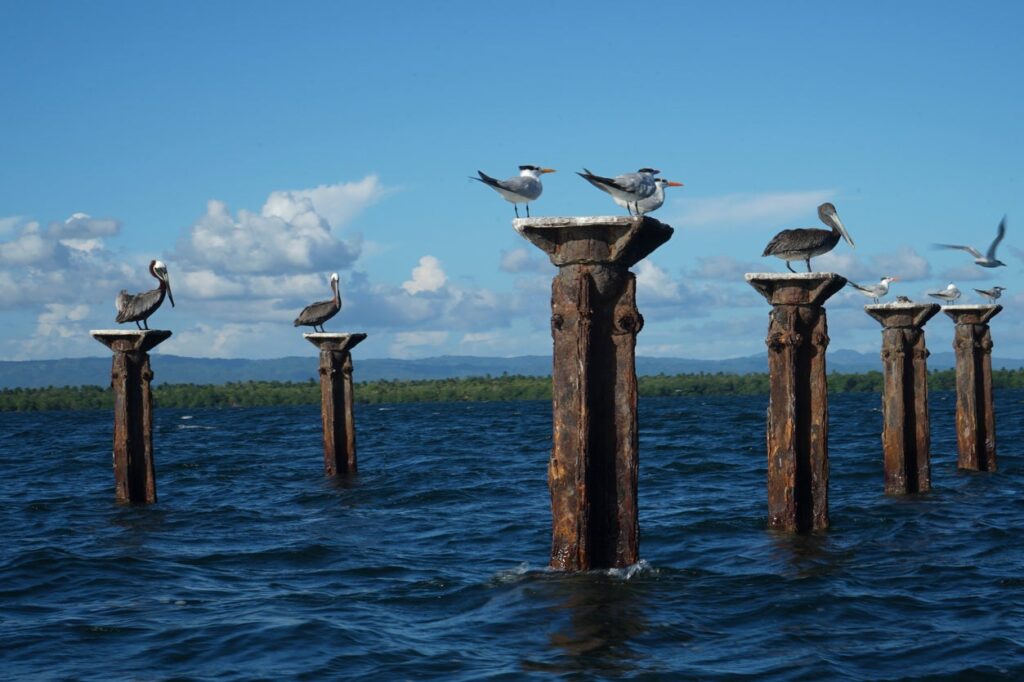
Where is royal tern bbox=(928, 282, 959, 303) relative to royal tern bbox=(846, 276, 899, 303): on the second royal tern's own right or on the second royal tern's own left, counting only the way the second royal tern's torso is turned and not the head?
on the second royal tern's own left

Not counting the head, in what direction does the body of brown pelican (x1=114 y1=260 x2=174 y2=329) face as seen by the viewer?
to the viewer's right

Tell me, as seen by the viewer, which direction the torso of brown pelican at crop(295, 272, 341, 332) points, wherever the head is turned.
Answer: to the viewer's right

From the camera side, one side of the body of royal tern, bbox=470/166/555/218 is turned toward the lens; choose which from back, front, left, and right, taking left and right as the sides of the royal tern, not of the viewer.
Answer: right

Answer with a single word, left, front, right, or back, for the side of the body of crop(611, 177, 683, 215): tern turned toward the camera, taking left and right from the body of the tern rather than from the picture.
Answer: right

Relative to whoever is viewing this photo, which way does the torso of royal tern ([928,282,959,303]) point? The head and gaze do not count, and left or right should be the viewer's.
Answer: facing to the right of the viewer

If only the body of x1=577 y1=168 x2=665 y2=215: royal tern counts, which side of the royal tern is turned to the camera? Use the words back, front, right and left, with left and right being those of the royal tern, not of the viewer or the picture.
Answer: right

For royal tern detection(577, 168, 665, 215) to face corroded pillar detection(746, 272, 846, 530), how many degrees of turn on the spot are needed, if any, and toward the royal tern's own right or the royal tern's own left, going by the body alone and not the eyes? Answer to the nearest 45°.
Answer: approximately 45° to the royal tern's own left

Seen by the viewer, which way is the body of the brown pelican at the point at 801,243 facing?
to the viewer's right

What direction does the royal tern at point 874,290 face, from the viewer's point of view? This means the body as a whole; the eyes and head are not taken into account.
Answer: to the viewer's right
